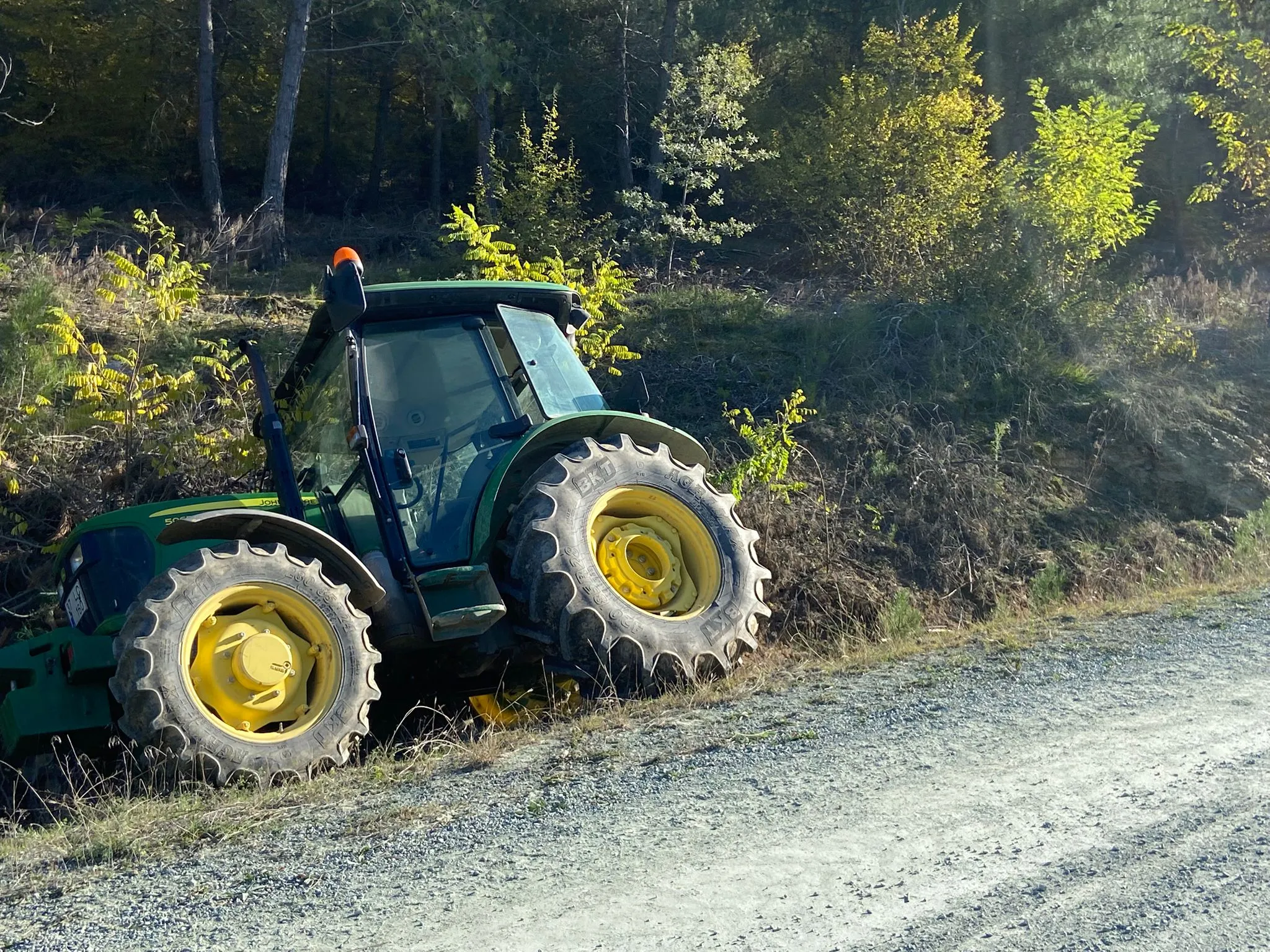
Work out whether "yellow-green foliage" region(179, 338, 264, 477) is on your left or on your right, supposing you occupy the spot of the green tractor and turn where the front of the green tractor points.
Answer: on your right

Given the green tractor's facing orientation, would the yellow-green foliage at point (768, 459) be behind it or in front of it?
behind

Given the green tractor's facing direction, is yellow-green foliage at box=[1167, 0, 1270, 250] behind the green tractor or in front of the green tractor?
behind

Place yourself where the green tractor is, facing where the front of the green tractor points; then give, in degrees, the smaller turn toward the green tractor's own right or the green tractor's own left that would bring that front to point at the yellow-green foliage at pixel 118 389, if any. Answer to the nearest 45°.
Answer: approximately 90° to the green tractor's own right

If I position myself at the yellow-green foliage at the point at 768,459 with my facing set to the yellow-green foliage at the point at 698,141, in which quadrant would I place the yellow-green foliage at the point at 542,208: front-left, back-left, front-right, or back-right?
front-left

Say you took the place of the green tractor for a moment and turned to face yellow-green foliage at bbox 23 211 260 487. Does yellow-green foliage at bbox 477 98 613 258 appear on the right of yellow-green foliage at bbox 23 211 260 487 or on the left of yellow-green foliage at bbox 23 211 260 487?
right

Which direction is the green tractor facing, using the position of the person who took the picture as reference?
facing the viewer and to the left of the viewer
